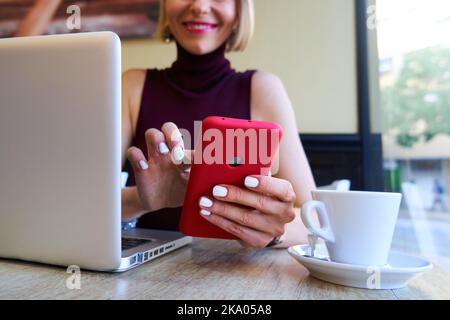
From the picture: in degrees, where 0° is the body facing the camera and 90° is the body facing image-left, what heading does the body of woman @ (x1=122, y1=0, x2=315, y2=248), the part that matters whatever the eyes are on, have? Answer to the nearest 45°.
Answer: approximately 0°

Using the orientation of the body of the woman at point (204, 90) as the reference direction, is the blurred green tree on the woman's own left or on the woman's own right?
on the woman's own left

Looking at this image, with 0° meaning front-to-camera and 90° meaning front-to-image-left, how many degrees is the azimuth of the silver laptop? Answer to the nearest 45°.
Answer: approximately 225°
